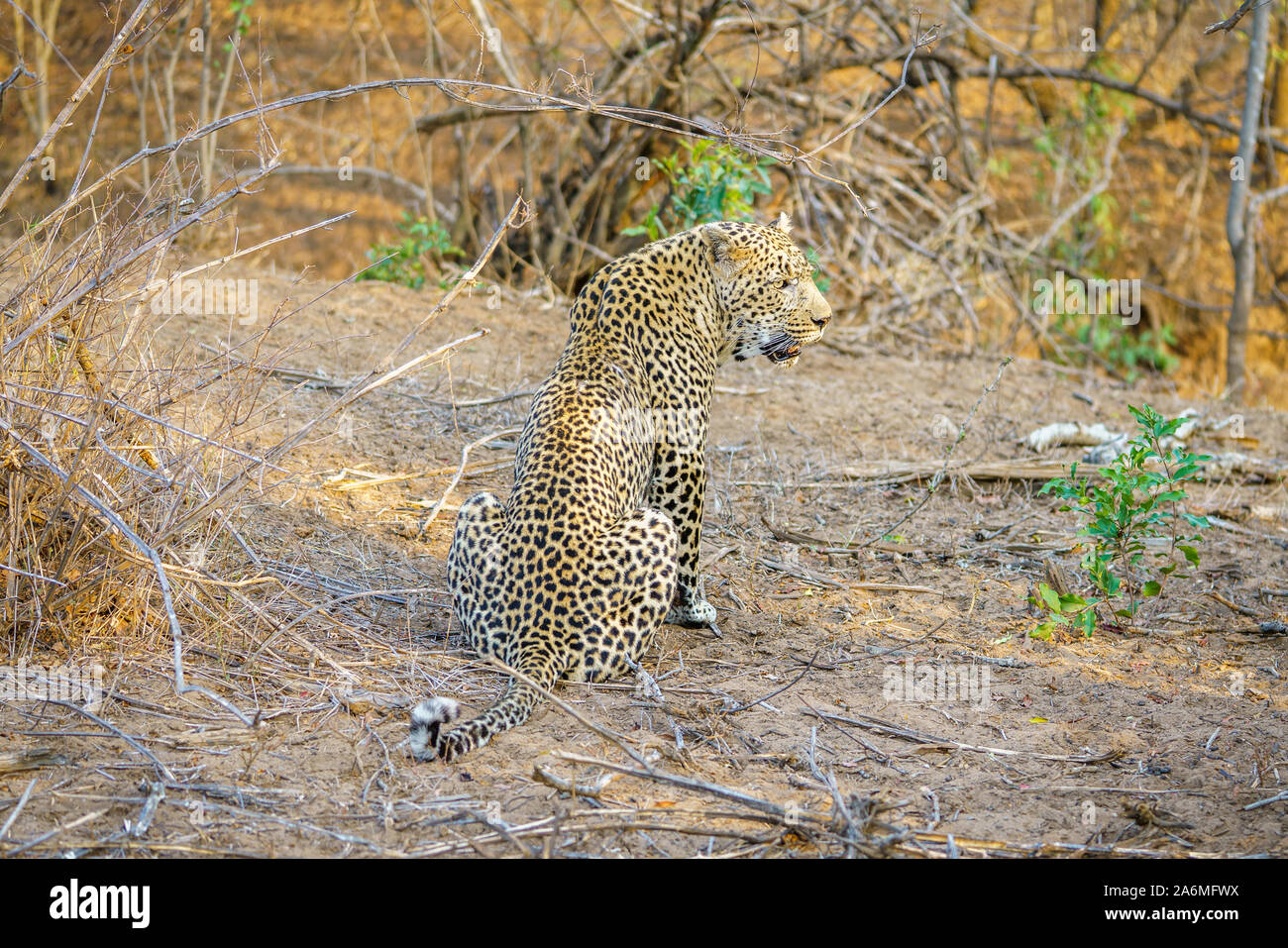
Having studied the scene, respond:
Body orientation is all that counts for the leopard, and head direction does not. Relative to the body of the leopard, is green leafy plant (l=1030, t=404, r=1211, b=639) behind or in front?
in front

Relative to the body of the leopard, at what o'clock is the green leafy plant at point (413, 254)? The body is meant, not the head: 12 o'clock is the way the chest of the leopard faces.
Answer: The green leafy plant is roughly at 10 o'clock from the leopard.

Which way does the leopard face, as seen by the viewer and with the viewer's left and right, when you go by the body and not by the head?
facing away from the viewer and to the right of the viewer

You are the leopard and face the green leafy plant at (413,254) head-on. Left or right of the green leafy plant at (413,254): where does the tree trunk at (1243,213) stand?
right

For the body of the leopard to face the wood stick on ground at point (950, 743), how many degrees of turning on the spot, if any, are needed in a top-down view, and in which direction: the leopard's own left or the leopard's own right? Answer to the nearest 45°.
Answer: approximately 90° to the leopard's own right

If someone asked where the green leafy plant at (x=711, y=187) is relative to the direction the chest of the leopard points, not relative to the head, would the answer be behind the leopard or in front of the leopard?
in front

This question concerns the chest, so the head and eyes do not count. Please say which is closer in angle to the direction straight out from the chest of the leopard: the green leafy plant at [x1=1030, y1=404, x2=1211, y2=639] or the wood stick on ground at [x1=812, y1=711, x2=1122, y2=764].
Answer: the green leafy plant
